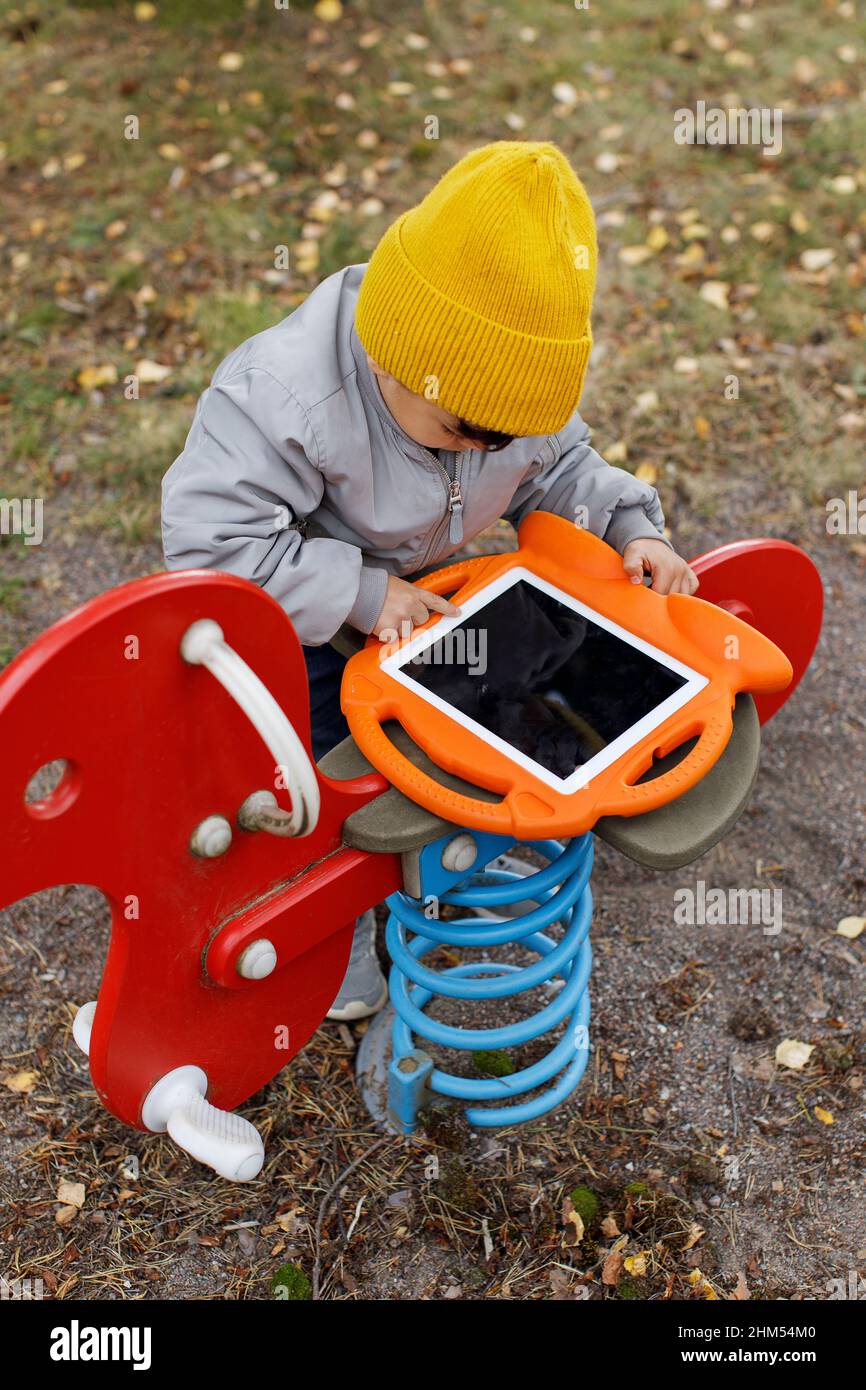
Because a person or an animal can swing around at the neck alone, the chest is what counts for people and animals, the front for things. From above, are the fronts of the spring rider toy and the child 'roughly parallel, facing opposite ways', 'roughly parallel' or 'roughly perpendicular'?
roughly perpendicular

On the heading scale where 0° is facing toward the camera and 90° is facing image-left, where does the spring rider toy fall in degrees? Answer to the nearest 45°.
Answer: approximately 45°

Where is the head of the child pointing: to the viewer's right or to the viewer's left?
to the viewer's right
